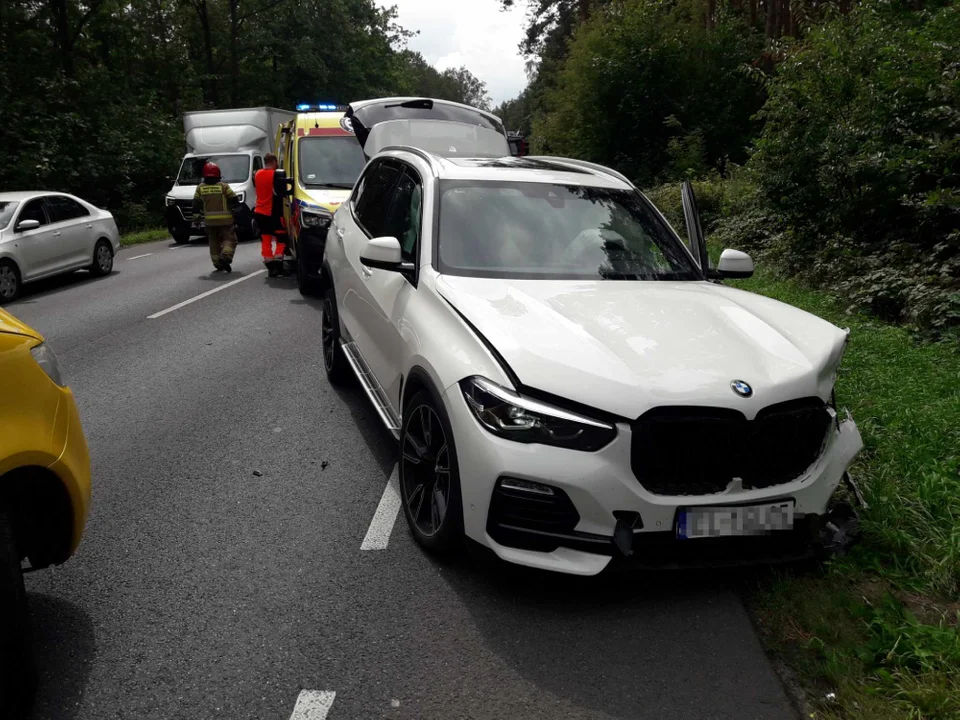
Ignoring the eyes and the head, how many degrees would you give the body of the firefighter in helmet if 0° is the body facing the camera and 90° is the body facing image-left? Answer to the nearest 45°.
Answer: approximately 180°

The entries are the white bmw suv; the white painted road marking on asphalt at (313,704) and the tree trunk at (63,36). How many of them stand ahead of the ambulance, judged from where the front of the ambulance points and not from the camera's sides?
2

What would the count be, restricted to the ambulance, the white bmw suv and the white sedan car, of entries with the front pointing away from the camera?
0

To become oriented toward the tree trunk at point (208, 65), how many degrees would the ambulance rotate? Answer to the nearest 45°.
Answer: approximately 180°

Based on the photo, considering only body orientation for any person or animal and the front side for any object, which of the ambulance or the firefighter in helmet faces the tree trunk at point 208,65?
the firefighter in helmet

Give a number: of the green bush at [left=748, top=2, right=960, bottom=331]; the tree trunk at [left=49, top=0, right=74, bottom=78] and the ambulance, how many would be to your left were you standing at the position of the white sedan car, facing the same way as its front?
2

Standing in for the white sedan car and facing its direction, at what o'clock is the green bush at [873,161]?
The green bush is roughly at 9 o'clock from the white sedan car.

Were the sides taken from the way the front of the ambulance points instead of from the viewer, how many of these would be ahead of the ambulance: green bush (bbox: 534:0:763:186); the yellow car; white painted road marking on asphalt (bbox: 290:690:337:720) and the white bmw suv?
3

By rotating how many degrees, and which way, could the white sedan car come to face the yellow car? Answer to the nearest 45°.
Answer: approximately 45° to its left

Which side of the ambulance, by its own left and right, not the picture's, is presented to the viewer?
front

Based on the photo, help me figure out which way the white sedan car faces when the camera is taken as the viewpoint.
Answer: facing the viewer and to the left of the viewer

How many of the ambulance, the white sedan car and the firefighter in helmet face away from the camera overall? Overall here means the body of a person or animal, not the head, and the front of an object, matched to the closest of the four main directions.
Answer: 1
